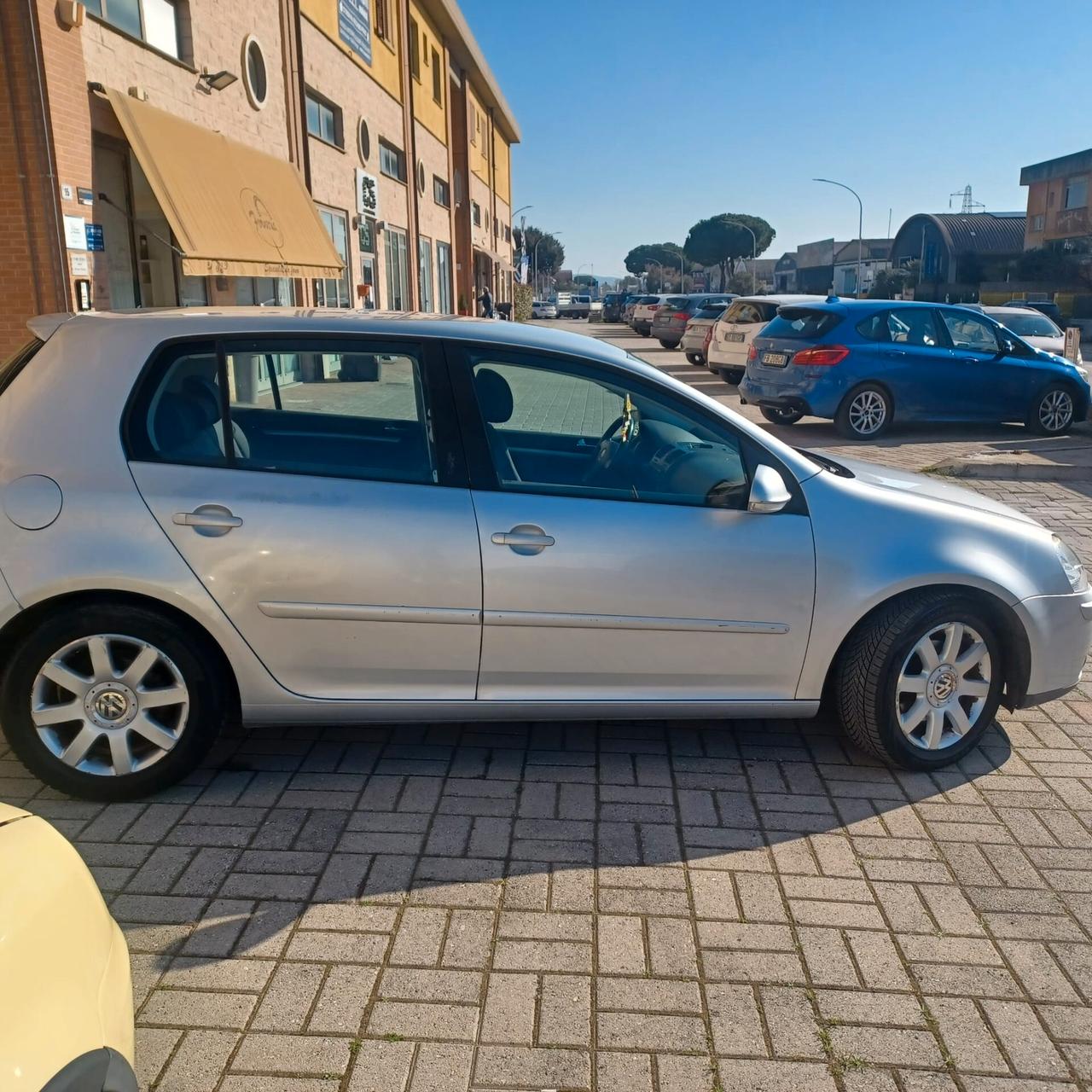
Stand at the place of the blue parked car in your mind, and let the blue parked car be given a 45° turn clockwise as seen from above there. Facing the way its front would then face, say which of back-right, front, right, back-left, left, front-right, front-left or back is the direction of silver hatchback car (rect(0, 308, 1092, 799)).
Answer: right

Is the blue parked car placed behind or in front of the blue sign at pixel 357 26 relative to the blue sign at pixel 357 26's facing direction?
in front

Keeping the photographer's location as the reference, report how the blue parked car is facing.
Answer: facing away from the viewer and to the right of the viewer

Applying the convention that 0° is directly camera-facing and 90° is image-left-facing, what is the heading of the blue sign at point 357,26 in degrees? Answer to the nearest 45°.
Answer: approximately 315°

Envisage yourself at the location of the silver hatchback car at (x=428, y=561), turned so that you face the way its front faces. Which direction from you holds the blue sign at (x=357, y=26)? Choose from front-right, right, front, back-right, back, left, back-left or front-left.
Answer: left

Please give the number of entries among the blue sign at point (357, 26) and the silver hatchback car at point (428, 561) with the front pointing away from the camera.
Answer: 0

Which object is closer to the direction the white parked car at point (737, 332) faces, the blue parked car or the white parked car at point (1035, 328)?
the white parked car

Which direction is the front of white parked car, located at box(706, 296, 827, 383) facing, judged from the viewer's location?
facing away from the viewer and to the right of the viewer

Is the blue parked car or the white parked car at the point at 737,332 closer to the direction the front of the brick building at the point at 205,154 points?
the blue parked car

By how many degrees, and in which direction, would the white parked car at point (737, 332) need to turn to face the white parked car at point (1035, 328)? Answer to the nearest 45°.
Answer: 0° — it already faces it

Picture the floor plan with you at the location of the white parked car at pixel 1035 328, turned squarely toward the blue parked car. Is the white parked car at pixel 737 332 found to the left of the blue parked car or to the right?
right

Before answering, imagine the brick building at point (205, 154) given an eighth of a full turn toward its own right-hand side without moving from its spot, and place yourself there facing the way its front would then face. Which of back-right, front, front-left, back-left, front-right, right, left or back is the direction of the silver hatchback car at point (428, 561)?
front

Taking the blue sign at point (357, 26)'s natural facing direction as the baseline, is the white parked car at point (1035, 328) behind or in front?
in front

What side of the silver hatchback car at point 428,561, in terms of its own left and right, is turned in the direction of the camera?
right

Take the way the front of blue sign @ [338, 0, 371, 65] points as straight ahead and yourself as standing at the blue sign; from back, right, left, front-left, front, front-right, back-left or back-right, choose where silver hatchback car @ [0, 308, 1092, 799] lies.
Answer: front-right
